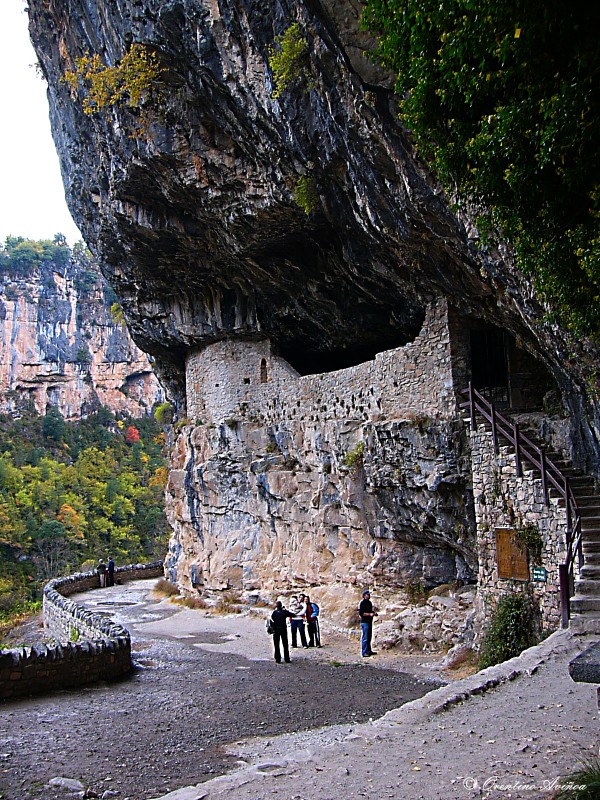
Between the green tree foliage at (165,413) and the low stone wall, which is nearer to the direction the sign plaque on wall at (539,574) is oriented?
the low stone wall

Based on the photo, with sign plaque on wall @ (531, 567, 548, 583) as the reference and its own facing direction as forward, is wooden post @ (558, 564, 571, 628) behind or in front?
in front

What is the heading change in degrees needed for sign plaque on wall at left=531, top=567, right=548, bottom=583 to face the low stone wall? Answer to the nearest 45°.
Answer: approximately 90° to its right

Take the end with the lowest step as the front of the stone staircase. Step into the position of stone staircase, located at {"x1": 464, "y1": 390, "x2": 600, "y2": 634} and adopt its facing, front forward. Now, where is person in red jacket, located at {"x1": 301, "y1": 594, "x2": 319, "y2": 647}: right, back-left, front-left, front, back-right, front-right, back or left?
back-right

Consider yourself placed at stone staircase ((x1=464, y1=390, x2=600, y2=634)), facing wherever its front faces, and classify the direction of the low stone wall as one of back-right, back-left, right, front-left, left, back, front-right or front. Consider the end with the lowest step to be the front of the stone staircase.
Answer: right

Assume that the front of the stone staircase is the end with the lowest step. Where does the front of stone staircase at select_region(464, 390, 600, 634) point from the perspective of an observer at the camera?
facing the viewer

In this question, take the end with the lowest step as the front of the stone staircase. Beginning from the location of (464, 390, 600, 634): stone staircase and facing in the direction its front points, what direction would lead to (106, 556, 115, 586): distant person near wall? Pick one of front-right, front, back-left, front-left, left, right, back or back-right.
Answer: back-right
